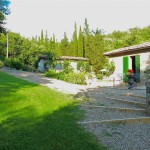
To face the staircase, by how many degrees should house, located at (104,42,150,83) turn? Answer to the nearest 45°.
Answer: approximately 45° to its left

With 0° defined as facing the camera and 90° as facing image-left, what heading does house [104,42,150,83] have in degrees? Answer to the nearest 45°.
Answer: approximately 45°

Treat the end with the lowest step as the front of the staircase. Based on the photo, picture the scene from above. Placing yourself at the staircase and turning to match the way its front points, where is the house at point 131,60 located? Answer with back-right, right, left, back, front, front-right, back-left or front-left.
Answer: back
